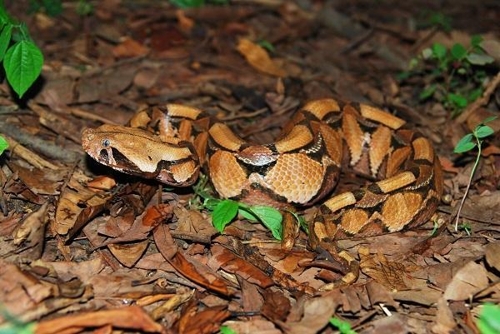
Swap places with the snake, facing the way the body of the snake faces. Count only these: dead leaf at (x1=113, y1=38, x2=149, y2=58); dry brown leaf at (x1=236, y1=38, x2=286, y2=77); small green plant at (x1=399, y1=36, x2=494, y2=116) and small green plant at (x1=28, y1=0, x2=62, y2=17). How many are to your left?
0

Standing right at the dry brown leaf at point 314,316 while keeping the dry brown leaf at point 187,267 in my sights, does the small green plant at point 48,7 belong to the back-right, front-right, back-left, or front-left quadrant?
front-right

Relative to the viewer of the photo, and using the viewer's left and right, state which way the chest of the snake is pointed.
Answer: facing to the left of the viewer

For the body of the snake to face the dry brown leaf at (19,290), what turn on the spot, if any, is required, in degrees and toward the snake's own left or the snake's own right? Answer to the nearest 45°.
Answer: approximately 45° to the snake's own left

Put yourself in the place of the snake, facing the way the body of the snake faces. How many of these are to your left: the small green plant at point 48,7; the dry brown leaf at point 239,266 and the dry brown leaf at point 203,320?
2

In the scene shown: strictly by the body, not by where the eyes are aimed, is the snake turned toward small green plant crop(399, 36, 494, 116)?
no

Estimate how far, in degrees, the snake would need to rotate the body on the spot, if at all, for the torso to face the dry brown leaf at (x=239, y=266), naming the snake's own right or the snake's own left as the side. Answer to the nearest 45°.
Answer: approximately 90° to the snake's own left

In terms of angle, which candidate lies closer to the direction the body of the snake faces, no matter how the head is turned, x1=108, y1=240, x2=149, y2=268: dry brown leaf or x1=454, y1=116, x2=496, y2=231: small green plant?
the dry brown leaf

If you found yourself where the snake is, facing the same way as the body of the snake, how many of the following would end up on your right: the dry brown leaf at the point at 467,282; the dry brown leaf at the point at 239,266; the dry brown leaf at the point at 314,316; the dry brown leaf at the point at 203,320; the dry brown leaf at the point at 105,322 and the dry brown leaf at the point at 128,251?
0

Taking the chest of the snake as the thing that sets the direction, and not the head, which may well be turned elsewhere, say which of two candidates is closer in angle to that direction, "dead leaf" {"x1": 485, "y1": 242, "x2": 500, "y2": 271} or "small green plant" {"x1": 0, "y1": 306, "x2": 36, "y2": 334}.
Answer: the small green plant

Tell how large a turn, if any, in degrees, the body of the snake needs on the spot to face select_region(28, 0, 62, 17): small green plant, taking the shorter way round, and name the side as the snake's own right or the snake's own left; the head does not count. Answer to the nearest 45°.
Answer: approximately 45° to the snake's own right

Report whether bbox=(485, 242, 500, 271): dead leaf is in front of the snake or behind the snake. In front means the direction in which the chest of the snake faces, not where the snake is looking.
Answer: behind

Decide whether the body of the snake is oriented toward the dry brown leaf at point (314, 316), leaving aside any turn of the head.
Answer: no

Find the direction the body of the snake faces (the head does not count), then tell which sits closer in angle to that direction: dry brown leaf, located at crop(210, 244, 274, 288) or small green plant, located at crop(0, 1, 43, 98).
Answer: the small green plant

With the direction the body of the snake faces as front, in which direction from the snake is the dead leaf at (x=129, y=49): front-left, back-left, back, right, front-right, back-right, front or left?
front-right

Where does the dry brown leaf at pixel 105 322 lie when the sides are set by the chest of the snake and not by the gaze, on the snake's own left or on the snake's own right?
on the snake's own left

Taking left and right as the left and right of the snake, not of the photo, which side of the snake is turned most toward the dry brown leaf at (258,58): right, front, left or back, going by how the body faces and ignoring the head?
right

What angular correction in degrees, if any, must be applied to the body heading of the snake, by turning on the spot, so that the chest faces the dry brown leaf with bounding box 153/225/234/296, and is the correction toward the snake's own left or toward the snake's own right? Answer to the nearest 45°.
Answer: approximately 45° to the snake's own left
